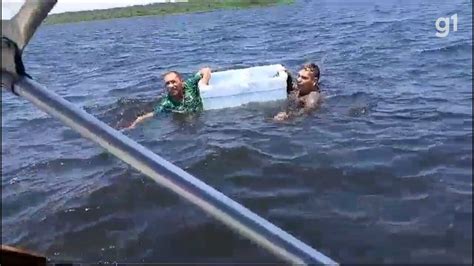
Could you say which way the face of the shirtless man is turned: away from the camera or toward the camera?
toward the camera

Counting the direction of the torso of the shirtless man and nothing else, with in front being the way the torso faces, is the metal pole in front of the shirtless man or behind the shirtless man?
in front

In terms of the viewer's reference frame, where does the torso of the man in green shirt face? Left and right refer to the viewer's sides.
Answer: facing the viewer

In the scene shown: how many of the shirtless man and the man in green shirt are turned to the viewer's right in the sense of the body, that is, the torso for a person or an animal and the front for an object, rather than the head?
0

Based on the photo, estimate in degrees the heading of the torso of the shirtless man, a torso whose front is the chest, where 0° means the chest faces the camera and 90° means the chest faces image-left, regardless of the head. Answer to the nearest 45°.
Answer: approximately 45°

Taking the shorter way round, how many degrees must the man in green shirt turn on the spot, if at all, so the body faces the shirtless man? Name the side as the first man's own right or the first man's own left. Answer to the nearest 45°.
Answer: approximately 90° to the first man's own left

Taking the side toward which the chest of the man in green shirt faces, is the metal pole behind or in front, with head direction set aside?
in front
